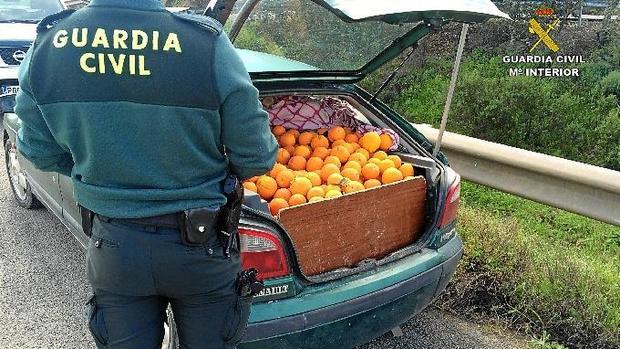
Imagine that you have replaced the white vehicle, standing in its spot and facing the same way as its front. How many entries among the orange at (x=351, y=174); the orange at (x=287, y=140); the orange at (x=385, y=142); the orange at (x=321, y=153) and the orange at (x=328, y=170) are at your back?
0

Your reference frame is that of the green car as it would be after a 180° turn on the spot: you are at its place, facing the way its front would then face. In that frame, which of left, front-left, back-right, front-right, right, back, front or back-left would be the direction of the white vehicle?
back

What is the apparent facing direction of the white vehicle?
toward the camera

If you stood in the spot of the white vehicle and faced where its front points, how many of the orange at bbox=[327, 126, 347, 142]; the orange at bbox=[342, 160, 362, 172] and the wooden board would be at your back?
0

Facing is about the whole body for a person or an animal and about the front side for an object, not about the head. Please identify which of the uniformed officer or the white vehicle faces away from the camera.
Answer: the uniformed officer

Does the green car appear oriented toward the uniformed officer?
no

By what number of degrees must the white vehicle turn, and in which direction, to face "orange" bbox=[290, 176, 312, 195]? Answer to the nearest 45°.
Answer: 0° — it already faces it

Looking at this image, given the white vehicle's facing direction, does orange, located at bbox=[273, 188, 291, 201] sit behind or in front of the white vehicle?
in front

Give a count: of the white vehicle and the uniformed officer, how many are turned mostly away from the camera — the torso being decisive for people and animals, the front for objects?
1

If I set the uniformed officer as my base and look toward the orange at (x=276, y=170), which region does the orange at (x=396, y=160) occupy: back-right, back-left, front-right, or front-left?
front-right

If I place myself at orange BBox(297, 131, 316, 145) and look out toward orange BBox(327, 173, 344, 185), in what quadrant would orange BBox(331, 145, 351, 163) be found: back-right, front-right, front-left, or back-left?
front-left

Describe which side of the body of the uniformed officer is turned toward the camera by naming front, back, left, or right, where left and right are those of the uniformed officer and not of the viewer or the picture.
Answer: back

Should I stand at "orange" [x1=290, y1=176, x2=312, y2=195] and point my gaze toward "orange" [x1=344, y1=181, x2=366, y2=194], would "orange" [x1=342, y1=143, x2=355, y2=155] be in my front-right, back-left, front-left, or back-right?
front-left

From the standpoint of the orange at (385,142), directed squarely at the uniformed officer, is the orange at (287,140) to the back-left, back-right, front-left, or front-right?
front-right

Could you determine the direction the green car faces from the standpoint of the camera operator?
facing away from the viewer and to the left of the viewer

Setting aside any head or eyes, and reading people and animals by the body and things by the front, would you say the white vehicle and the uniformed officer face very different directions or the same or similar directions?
very different directions

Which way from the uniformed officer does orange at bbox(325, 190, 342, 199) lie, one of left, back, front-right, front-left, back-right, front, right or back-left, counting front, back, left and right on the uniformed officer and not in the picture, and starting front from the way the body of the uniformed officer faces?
front-right

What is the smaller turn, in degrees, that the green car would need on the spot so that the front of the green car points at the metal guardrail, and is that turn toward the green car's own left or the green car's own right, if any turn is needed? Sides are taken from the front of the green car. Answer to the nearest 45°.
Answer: approximately 90° to the green car's own right
